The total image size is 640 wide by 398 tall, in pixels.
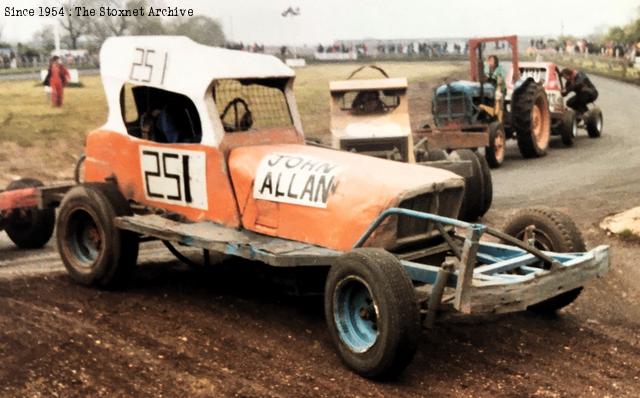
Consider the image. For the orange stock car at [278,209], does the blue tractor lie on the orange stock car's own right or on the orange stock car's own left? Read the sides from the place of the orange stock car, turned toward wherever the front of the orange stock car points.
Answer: on the orange stock car's own left

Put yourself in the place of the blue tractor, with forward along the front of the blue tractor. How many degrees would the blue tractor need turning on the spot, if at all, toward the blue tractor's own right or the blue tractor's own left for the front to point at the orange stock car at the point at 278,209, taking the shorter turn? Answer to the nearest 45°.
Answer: approximately 45° to the blue tractor's own left

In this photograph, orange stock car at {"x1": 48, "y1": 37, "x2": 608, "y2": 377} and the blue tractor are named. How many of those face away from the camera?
0

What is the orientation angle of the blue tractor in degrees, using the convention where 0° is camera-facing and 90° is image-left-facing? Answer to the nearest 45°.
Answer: approximately 45°

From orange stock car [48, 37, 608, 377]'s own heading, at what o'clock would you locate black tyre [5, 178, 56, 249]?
The black tyre is roughly at 6 o'clock from the orange stock car.

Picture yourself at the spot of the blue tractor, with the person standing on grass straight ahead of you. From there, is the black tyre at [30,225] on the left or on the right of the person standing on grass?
left

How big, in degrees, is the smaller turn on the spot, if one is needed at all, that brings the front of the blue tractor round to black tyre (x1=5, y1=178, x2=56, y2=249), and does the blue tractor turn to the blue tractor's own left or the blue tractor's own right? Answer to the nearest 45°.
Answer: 0° — it already faces it

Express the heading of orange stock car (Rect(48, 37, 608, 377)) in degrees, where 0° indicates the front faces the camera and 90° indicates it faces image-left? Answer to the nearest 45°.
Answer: approximately 315°

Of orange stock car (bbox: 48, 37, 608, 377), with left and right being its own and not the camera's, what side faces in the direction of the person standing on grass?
back
